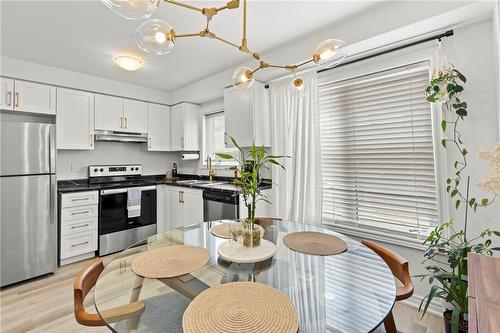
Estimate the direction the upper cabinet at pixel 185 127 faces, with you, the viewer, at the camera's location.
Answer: facing the viewer and to the left of the viewer

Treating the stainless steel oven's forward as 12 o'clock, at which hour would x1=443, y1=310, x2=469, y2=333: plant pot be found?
The plant pot is roughly at 11 o'clock from the stainless steel oven.

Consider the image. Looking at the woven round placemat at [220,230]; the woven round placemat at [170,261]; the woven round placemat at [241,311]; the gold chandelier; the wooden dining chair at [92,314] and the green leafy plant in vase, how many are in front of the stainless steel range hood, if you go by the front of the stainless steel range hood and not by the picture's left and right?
6

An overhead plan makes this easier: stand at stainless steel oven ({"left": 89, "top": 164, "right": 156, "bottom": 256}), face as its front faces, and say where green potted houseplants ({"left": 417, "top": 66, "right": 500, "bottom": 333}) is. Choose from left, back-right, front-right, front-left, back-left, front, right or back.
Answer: front-left

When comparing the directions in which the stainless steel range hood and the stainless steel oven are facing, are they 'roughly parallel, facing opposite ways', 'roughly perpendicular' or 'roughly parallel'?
roughly parallel

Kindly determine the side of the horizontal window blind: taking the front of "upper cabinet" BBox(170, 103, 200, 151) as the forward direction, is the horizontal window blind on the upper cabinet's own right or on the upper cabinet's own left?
on the upper cabinet's own left

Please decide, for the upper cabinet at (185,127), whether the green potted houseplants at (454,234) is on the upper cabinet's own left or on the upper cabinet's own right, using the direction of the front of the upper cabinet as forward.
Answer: on the upper cabinet's own left

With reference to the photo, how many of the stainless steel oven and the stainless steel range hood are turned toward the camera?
2

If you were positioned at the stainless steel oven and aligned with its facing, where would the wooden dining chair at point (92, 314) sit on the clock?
The wooden dining chair is roughly at 12 o'clock from the stainless steel oven.

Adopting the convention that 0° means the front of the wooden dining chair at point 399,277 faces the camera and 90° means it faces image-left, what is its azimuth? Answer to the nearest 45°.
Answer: approximately 45°

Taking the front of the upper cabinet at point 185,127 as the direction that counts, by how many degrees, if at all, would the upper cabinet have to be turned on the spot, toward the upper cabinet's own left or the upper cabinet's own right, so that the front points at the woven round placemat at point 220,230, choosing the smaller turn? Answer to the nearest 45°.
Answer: approximately 45° to the upper cabinet's own left

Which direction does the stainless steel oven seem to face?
toward the camera

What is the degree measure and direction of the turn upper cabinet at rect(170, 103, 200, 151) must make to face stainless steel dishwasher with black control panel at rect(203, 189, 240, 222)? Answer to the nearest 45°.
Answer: approximately 45° to its left

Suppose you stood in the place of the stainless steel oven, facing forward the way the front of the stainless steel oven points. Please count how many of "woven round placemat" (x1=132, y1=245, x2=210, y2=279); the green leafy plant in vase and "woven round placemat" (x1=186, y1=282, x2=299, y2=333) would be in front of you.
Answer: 3

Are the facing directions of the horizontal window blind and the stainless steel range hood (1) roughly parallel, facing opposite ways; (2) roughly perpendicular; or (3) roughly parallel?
roughly perpendicular

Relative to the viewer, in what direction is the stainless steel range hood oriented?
toward the camera
